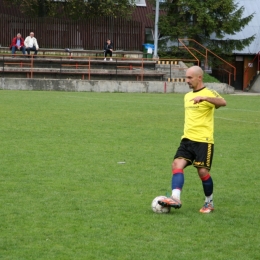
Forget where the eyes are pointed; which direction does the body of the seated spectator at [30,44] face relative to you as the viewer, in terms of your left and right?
facing the viewer

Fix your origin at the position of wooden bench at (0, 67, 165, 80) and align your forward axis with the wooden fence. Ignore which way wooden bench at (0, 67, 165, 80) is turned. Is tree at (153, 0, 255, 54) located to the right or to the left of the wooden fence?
right

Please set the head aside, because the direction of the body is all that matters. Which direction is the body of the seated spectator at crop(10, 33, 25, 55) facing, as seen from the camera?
toward the camera

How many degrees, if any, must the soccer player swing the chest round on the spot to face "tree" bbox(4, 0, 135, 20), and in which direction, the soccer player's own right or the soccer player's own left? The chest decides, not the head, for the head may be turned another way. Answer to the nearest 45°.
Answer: approximately 135° to the soccer player's own right

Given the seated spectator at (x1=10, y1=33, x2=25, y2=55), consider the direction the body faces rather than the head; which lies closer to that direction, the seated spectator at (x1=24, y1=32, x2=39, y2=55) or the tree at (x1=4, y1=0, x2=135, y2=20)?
the seated spectator

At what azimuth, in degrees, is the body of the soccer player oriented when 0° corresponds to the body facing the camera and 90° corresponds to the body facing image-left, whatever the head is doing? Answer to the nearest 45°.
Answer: approximately 45°

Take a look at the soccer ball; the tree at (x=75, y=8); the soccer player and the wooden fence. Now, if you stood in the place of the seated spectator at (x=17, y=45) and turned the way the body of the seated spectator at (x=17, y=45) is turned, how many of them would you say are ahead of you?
2

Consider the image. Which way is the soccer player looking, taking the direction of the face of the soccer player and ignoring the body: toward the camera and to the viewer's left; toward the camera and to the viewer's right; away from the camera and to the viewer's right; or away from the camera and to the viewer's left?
toward the camera and to the viewer's left

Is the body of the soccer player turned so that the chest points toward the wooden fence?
no

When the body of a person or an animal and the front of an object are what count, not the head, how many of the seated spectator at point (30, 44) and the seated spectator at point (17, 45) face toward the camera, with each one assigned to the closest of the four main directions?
2

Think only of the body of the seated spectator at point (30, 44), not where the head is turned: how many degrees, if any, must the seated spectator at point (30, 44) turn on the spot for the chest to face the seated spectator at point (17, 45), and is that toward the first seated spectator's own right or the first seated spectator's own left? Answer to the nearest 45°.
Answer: approximately 135° to the first seated spectator's own right

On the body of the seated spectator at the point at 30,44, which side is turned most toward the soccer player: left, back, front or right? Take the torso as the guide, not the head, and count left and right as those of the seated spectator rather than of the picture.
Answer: front

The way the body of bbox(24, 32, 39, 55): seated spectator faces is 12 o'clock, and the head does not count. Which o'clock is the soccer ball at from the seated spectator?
The soccer ball is roughly at 12 o'clock from the seated spectator.

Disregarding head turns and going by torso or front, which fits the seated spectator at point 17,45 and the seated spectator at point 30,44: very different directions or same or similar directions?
same or similar directions

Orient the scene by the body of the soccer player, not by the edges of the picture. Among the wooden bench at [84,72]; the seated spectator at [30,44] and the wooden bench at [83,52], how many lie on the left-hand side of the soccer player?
0
